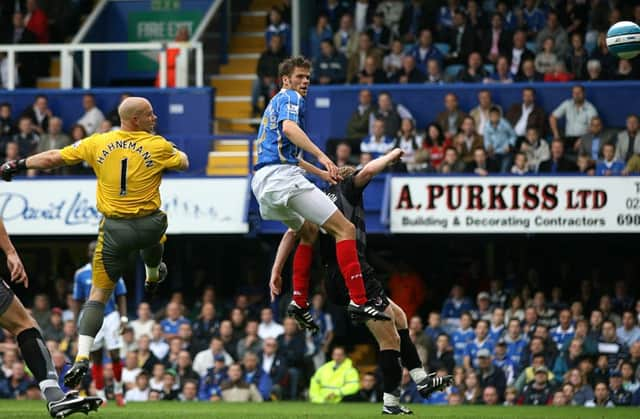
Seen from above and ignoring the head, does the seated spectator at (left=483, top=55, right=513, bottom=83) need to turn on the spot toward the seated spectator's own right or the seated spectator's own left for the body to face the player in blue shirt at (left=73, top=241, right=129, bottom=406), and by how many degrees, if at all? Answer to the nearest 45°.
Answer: approximately 45° to the seated spectator's own right

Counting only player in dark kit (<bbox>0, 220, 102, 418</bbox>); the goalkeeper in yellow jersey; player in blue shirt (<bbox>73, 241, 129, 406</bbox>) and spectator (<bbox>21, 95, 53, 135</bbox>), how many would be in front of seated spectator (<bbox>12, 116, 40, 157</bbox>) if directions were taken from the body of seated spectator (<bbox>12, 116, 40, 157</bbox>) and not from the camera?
3

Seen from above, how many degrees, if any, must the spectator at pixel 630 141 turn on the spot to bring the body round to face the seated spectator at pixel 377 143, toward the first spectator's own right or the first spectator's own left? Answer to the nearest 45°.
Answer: approximately 90° to the first spectator's own right

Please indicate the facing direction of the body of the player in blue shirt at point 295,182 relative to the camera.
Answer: to the viewer's right

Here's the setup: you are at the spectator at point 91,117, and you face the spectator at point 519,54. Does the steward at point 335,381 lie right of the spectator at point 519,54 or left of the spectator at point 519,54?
right

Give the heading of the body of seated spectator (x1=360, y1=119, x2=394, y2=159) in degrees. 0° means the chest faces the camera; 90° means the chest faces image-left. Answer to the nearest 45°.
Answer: approximately 0°

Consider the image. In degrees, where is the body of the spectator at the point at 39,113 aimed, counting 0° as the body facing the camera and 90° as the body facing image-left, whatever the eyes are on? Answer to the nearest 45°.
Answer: approximately 0°
